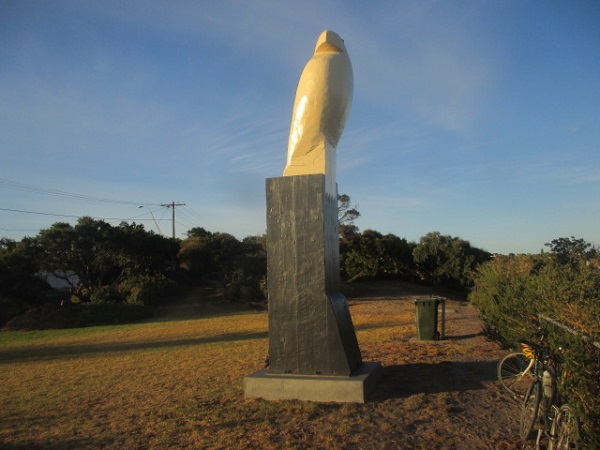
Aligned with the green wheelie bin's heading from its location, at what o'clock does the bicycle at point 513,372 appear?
The bicycle is roughly at 10 o'clock from the green wheelie bin.

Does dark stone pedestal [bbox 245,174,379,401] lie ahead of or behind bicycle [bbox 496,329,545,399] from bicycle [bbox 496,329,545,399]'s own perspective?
ahead

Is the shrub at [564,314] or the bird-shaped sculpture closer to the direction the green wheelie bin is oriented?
the bird-shaped sculpture

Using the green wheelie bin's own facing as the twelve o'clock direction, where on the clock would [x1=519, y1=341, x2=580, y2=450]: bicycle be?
The bicycle is roughly at 10 o'clock from the green wheelie bin.

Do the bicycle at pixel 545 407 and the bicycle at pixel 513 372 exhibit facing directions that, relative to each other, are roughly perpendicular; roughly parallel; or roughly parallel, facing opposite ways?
roughly parallel

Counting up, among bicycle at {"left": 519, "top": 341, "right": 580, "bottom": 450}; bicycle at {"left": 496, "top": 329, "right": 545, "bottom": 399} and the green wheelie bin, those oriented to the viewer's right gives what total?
0

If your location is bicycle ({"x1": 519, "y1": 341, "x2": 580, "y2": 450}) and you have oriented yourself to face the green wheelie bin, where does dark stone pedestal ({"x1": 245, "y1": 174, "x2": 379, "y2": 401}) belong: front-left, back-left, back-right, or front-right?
front-left
